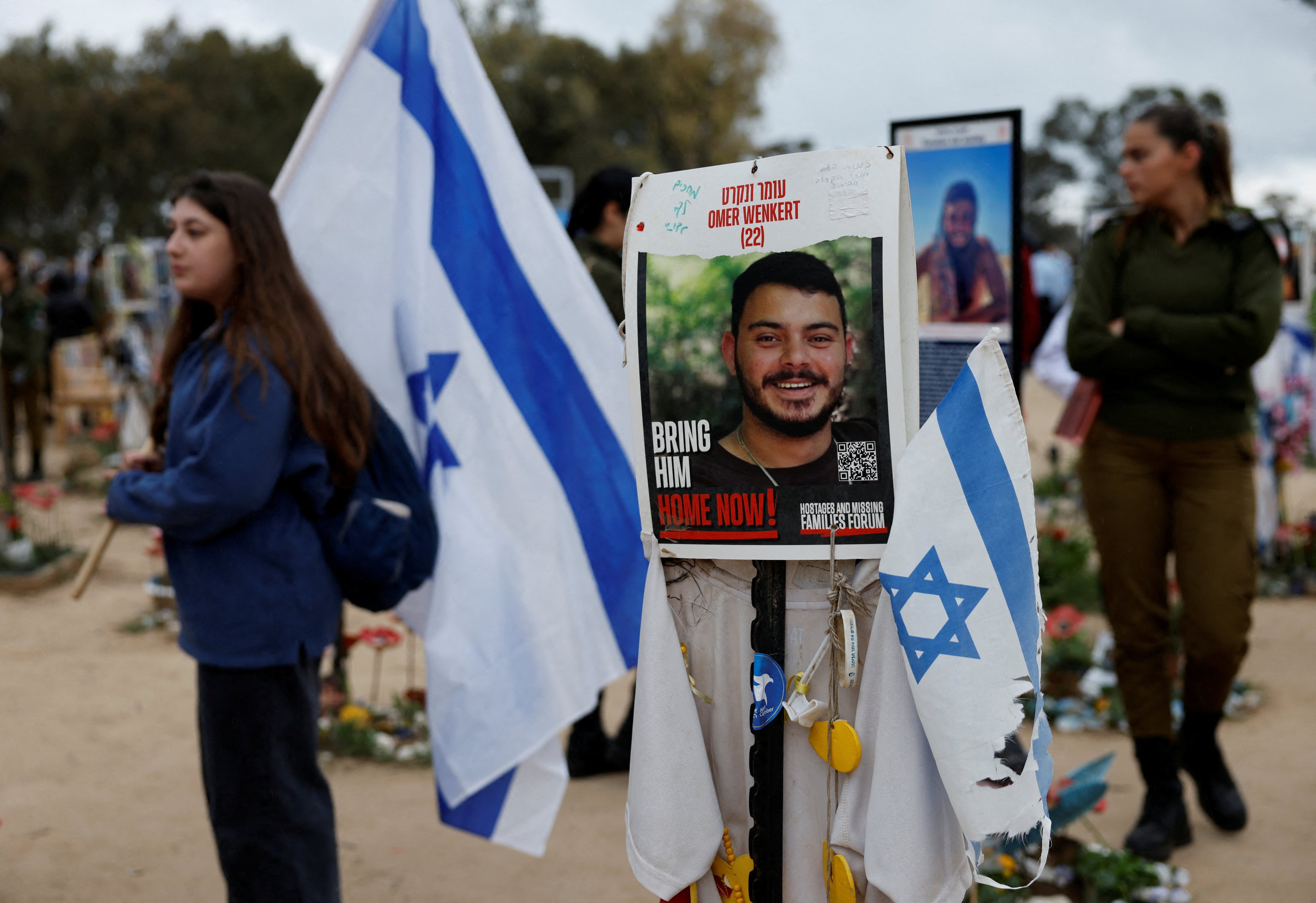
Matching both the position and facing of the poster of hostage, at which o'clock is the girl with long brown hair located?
The girl with long brown hair is roughly at 4 o'clock from the poster of hostage.

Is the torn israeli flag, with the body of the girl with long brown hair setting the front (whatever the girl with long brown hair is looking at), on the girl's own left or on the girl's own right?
on the girl's own left

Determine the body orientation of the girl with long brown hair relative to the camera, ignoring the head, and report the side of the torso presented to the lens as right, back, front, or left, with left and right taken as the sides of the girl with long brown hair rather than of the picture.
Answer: left

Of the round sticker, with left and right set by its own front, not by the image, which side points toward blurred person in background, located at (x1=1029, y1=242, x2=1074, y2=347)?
back

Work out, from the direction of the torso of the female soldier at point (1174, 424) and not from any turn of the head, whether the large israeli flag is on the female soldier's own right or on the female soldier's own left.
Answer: on the female soldier's own right

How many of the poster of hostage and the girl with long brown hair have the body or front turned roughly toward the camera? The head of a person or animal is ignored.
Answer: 1

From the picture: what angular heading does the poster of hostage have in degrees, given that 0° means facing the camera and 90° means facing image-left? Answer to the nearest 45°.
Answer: approximately 0°

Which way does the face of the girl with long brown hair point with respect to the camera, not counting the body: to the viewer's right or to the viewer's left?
to the viewer's left
